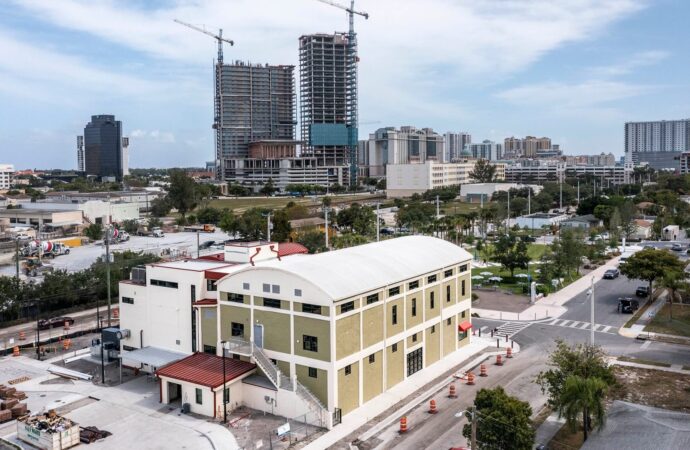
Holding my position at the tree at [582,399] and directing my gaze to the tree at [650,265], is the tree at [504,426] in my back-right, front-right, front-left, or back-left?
back-left

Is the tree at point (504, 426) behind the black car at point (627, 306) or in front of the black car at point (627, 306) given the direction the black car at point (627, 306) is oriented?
behind

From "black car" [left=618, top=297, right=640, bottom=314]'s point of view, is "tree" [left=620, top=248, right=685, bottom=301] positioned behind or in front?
in front

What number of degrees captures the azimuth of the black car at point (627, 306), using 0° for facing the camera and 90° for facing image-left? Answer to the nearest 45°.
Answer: approximately 225°
